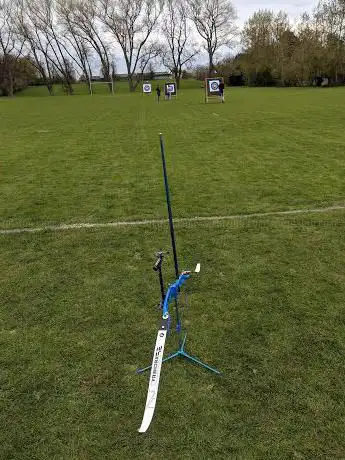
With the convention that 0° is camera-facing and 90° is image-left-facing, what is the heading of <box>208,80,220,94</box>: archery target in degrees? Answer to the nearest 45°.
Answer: approximately 0°
